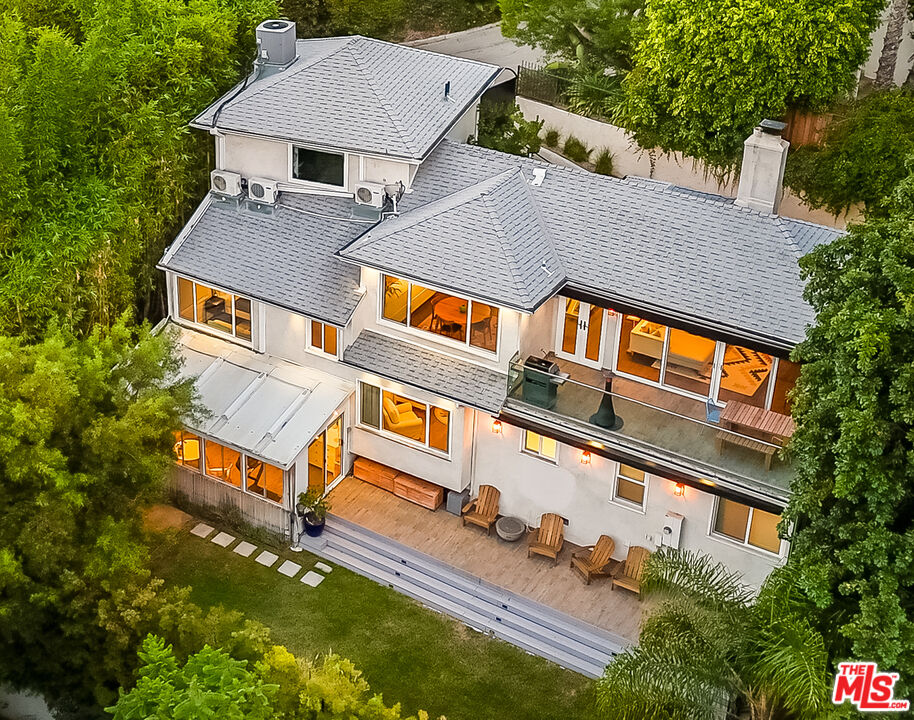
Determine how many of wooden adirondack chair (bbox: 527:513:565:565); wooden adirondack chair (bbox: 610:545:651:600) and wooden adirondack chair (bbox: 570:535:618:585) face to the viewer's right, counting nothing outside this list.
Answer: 0

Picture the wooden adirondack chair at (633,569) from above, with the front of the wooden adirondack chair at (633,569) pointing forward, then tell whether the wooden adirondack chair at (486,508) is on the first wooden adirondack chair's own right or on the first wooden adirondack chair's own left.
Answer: on the first wooden adirondack chair's own right

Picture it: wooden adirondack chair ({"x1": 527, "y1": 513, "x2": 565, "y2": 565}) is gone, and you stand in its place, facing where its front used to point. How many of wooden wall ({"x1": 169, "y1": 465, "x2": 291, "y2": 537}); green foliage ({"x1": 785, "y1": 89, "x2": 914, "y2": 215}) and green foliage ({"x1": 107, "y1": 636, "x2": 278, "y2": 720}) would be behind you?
1

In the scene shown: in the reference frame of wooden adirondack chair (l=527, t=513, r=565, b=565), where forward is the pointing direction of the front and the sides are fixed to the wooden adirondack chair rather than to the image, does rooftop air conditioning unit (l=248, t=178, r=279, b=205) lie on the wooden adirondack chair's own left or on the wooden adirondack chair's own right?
on the wooden adirondack chair's own right

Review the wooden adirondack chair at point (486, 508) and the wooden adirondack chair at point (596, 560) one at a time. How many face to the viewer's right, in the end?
0

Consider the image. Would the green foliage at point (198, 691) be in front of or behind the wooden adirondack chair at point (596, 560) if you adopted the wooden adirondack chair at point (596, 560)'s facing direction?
in front

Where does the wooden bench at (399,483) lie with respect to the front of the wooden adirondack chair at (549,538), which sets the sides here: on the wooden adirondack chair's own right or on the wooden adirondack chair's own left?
on the wooden adirondack chair's own right

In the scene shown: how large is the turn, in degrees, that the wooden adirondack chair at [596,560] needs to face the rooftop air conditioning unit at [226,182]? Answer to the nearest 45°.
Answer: approximately 90° to its right

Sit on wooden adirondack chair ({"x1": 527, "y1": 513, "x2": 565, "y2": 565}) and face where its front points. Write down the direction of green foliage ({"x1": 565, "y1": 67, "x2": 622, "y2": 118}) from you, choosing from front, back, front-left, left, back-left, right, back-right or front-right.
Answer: back-right

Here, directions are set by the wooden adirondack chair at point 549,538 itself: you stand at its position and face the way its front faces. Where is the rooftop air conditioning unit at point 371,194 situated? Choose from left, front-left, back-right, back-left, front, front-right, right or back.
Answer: right

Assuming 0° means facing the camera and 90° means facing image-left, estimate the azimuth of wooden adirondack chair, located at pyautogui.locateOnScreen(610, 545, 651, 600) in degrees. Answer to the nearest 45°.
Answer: approximately 45°

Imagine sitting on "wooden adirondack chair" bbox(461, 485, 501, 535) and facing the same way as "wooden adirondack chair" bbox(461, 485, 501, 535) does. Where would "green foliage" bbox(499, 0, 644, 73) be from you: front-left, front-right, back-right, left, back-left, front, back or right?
back-right

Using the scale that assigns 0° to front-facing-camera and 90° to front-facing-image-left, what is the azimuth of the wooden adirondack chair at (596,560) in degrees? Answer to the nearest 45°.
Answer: approximately 45°

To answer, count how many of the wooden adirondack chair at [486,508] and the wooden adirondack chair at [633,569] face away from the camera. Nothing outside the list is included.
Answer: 0
